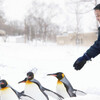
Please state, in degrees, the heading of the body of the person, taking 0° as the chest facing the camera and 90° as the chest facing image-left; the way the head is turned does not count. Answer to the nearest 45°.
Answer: approximately 45°
